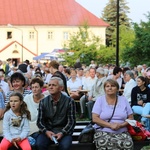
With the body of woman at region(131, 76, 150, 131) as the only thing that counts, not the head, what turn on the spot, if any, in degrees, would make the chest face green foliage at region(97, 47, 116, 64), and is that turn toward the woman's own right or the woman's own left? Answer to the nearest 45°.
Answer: approximately 135° to the woman's own right

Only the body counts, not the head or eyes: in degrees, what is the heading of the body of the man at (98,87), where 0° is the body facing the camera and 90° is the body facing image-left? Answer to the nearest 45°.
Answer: approximately 45°

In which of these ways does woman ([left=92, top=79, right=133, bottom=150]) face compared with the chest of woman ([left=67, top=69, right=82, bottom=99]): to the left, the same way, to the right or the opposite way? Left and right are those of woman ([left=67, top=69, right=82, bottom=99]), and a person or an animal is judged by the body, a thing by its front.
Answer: the same way

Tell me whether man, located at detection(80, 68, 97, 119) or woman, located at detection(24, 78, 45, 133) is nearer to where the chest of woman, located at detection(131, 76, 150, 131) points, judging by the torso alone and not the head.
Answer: the woman

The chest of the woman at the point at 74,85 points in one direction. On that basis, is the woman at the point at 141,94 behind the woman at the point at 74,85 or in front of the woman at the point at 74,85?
in front

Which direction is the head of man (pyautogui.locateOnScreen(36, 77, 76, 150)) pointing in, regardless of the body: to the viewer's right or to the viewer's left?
to the viewer's left

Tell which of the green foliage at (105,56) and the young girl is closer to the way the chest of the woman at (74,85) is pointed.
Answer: the young girl

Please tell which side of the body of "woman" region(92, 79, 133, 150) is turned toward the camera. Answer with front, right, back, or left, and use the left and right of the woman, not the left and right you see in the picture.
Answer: front

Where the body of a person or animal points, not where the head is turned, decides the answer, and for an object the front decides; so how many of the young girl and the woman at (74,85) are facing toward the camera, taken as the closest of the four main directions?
2

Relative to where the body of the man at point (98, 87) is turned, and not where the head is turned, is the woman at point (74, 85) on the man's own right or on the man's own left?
on the man's own right

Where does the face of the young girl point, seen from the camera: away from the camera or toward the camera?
toward the camera

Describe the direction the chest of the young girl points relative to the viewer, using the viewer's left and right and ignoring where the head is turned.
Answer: facing the viewer

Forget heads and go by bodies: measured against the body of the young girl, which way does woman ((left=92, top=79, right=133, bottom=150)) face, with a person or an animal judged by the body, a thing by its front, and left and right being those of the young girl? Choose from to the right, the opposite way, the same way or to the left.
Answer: the same way

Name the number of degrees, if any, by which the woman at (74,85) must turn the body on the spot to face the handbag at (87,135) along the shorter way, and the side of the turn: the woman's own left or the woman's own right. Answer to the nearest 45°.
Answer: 0° — they already face it

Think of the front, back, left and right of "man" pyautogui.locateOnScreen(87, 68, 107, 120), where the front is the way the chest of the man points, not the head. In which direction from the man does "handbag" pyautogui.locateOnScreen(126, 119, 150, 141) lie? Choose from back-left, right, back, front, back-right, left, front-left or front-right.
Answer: front-left

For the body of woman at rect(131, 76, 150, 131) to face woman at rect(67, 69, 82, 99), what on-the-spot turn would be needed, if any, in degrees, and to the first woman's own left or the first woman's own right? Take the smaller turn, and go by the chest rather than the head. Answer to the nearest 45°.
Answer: approximately 90° to the first woman's own right

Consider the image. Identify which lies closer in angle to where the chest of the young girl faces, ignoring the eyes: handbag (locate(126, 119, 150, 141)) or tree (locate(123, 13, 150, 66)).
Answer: the handbag

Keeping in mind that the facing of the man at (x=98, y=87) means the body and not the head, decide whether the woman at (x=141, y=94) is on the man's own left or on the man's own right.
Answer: on the man's own left
